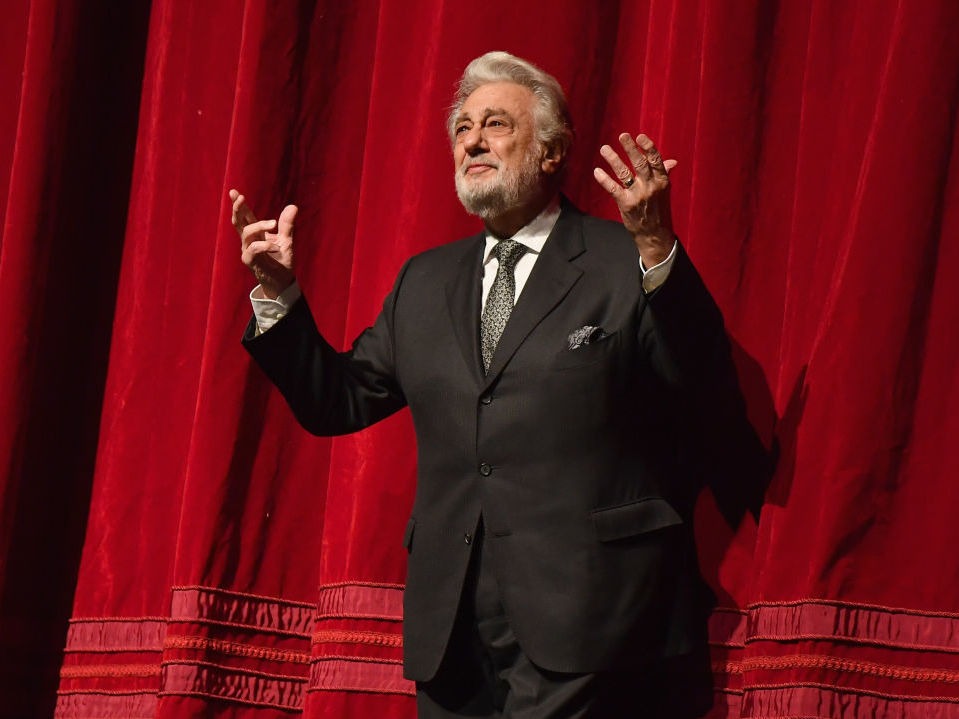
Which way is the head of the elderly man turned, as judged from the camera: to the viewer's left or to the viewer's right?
to the viewer's left

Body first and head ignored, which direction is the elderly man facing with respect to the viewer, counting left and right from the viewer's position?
facing the viewer and to the left of the viewer
